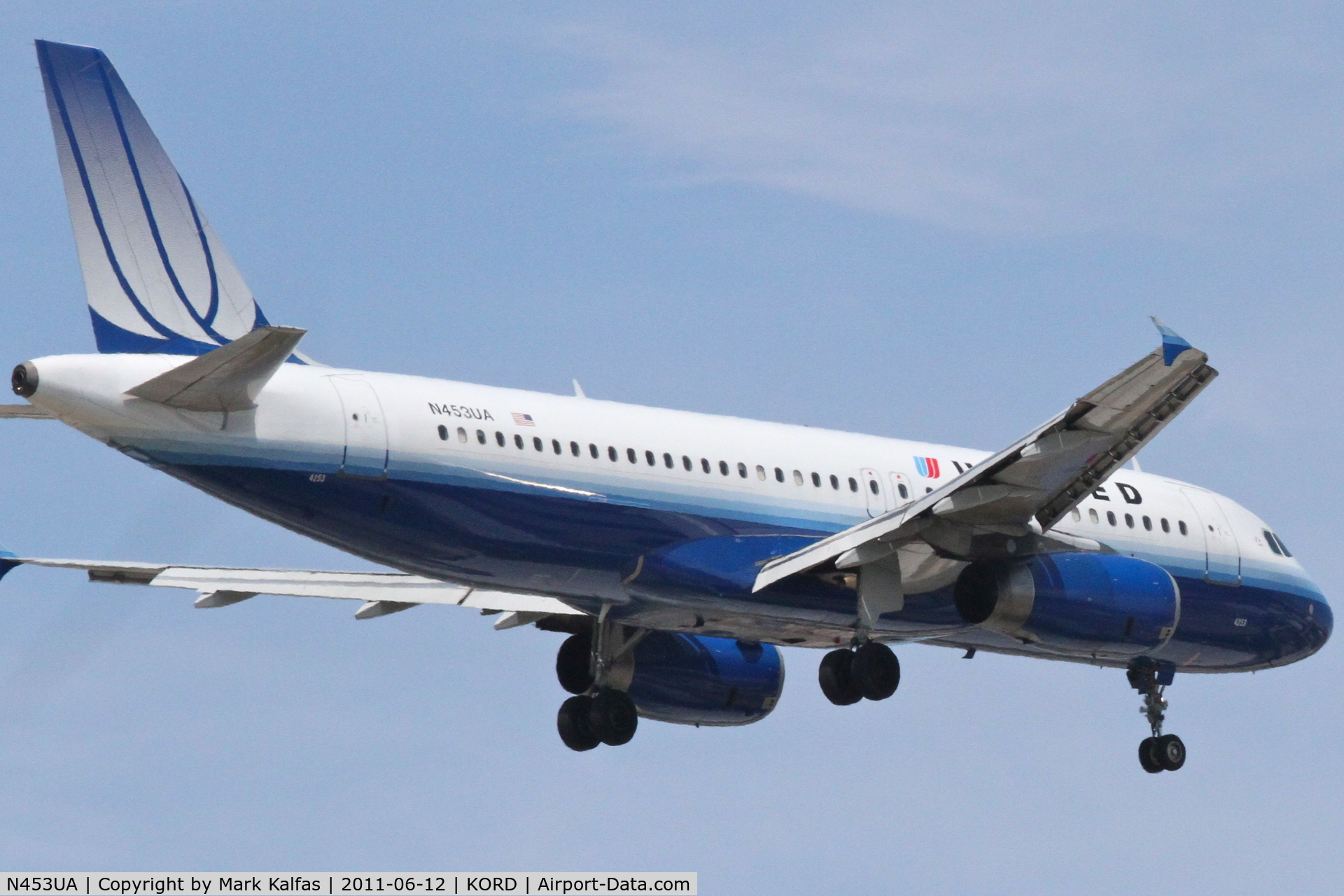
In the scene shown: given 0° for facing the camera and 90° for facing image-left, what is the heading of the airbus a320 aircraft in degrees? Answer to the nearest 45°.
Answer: approximately 225°
